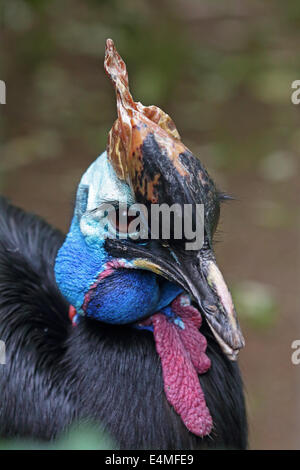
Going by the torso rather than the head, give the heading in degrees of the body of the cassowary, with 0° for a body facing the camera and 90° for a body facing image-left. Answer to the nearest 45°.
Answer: approximately 315°
